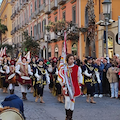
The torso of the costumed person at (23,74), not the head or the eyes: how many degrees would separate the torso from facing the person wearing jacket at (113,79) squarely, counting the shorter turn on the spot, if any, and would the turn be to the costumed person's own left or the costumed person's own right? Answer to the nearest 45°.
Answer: approximately 90° to the costumed person's own left

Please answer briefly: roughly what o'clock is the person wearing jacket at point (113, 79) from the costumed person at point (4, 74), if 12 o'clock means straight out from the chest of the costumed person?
The person wearing jacket is roughly at 10 o'clock from the costumed person.

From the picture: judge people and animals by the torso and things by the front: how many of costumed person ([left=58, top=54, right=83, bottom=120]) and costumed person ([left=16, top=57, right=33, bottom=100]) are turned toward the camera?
2

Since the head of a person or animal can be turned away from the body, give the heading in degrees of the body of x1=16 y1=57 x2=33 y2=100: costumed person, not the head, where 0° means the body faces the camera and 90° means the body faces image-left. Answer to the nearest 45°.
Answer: approximately 0°

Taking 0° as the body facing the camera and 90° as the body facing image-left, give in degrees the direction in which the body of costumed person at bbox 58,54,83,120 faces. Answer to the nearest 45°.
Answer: approximately 0°

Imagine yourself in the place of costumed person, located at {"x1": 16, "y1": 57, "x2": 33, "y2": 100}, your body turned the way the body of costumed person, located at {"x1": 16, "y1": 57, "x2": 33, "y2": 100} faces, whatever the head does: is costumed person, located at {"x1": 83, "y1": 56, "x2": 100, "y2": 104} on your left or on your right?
on your left
